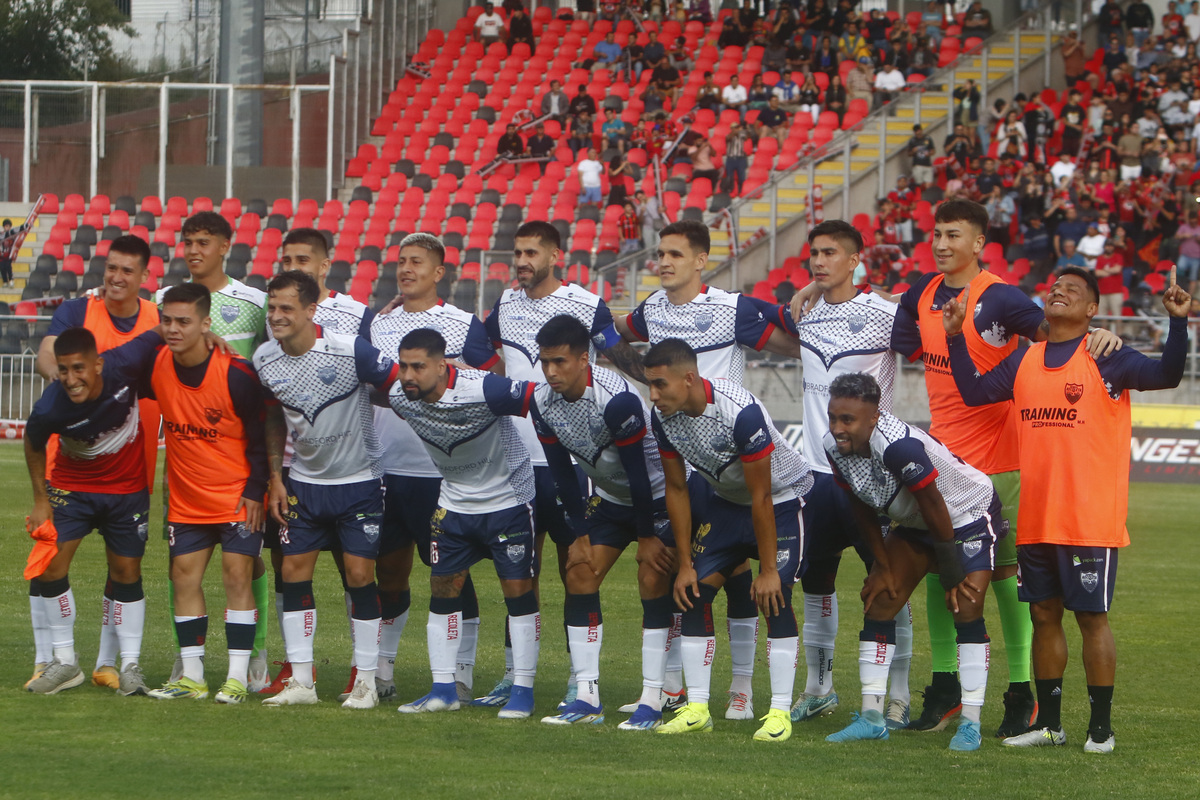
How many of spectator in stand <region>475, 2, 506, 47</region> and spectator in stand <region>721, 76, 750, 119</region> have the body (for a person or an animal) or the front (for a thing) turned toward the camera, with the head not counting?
2

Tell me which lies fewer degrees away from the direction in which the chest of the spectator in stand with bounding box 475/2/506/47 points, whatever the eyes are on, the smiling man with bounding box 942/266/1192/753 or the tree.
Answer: the smiling man

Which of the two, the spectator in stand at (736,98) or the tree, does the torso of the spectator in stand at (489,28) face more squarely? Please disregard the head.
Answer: the spectator in stand

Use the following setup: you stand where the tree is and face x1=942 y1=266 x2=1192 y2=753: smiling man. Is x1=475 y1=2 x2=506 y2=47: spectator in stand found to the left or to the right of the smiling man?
left

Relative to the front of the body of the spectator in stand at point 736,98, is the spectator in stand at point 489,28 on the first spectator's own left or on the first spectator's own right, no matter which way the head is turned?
on the first spectator's own right

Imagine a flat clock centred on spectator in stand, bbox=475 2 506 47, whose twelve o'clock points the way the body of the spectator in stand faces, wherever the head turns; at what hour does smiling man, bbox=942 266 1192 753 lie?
The smiling man is roughly at 12 o'clock from the spectator in stand.

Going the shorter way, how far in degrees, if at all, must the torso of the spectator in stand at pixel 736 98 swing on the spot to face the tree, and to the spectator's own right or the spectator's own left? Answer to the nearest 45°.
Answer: approximately 135° to the spectator's own right

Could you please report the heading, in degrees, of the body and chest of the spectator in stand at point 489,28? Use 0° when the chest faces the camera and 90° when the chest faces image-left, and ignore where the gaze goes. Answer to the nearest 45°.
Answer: approximately 0°

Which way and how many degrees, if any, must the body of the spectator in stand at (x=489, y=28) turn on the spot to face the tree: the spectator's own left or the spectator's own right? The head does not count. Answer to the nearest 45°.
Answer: approximately 135° to the spectator's own right
